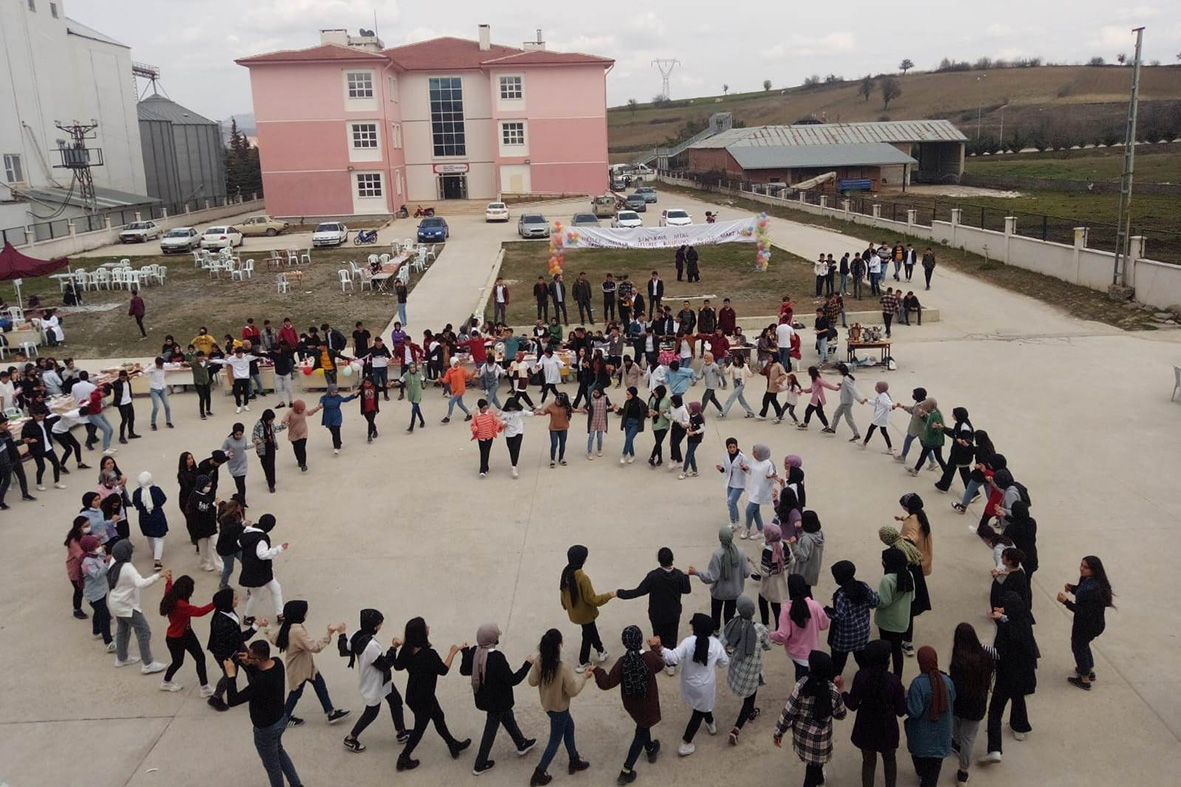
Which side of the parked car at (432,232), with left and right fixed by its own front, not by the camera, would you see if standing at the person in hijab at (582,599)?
front

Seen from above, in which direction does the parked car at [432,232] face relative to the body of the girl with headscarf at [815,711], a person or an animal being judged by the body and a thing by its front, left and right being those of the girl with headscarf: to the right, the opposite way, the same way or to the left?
the opposite way

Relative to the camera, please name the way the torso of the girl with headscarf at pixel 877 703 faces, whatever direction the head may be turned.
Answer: away from the camera

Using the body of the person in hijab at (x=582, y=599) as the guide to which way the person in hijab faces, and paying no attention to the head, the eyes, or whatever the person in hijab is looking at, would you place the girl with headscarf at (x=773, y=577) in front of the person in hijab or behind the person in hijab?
in front

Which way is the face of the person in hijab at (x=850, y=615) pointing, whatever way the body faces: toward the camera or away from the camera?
away from the camera

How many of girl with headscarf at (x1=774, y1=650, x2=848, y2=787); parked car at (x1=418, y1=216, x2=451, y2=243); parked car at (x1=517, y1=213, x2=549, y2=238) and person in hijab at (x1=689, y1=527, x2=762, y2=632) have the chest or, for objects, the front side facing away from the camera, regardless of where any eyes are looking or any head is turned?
2

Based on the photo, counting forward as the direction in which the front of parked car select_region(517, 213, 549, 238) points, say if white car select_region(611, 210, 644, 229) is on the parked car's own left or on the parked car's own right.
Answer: on the parked car's own left

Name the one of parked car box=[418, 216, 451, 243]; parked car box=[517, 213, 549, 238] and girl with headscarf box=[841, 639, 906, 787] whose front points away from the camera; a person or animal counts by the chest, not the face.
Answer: the girl with headscarf

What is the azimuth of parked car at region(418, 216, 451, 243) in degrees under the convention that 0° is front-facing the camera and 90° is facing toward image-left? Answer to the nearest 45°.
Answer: approximately 0°

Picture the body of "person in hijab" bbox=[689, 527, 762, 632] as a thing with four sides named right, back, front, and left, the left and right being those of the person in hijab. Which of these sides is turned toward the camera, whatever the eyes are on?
back

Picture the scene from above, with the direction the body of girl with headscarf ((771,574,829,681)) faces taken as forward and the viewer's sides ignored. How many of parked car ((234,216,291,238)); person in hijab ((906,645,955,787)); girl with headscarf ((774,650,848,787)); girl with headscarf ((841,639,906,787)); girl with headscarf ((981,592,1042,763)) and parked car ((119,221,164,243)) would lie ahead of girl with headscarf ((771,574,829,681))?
2

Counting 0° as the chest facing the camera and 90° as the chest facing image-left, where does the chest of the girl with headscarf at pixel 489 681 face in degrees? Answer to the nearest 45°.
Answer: approximately 225°

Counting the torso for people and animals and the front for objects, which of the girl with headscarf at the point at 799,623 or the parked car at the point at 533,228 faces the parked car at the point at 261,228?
the girl with headscarf

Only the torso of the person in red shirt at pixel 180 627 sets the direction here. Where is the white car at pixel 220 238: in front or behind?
in front

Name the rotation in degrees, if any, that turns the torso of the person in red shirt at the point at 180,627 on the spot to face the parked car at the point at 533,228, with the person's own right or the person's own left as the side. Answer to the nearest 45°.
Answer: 0° — they already face it

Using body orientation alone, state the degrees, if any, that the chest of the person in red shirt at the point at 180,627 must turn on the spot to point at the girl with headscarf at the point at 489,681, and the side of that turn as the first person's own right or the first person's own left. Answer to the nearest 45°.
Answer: approximately 90° to the first person's own right
